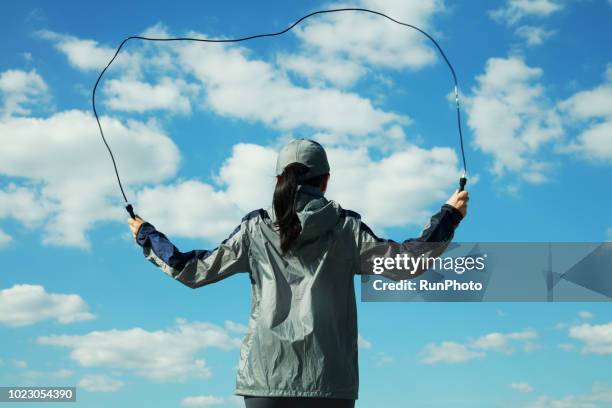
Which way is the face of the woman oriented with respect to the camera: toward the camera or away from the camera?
away from the camera

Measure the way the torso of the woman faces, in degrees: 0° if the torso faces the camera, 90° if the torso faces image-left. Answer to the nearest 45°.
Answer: approximately 180°
